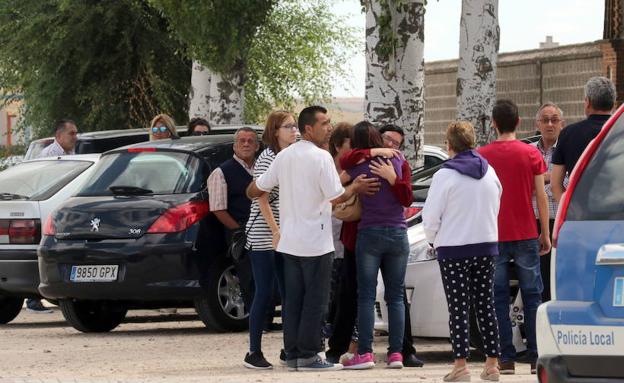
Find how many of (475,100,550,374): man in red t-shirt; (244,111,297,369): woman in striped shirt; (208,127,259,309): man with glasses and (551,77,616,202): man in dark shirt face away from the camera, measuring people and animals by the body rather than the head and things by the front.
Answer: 2

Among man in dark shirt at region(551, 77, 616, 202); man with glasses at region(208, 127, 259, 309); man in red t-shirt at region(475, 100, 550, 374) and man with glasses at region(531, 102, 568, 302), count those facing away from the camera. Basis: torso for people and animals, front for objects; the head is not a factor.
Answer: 2

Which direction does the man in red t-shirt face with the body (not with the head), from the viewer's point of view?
away from the camera

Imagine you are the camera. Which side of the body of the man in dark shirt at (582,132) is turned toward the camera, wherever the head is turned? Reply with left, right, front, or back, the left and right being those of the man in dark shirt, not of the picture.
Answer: back

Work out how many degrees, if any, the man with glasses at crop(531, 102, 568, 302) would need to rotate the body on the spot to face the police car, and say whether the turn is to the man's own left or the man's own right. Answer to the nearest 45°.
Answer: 0° — they already face it

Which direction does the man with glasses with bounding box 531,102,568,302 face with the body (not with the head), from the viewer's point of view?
toward the camera

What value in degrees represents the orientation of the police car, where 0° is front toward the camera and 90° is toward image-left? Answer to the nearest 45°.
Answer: approximately 180°

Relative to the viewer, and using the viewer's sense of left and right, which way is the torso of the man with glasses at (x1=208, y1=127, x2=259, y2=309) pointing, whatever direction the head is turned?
facing the viewer and to the right of the viewer

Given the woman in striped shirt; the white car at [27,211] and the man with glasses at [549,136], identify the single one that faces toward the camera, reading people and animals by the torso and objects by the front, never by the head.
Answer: the man with glasses

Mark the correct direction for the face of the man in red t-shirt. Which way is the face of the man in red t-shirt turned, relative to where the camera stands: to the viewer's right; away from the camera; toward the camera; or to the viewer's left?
away from the camera

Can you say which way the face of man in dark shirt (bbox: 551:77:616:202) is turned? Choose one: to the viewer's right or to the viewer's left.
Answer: to the viewer's left

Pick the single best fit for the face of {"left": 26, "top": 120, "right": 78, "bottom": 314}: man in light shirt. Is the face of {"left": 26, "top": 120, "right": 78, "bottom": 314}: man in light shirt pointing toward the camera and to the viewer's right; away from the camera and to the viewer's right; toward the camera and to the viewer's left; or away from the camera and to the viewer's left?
toward the camera and to the viewer's right

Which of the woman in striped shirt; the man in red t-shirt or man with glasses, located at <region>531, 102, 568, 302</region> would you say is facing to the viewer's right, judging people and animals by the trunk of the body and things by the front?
the woman in striped shirt

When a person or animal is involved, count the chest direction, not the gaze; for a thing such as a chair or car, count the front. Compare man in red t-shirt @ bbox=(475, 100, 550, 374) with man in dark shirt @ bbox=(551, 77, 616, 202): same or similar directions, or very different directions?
same or similar directions
